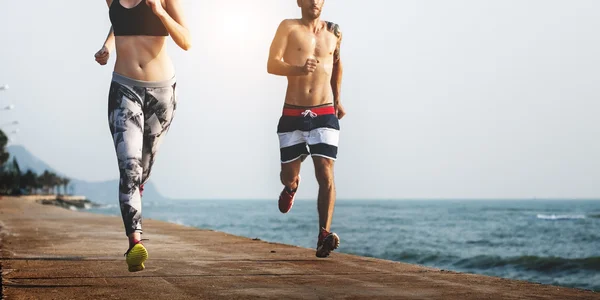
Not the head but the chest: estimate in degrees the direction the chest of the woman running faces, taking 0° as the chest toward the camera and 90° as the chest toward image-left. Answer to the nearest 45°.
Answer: approximately 0°
